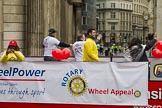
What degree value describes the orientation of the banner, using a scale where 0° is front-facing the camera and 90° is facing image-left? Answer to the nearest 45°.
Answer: approximately 0°
